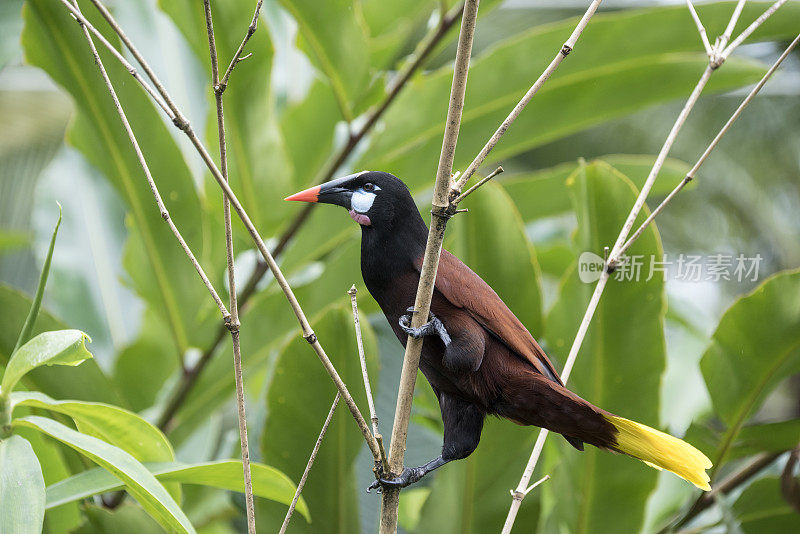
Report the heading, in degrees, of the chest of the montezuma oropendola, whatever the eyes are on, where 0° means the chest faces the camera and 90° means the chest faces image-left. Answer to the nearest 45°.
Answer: approximately 90°
